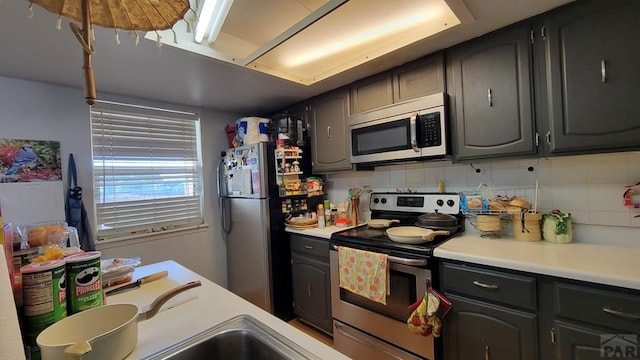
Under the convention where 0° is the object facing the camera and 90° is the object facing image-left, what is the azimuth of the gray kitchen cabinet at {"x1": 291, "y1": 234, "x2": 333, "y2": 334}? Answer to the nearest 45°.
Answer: approximately 45°

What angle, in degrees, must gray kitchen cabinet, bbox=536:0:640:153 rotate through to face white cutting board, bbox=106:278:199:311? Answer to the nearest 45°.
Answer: approximately 45° to its right

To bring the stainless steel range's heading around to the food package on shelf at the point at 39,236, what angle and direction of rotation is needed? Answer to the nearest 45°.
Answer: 0° — it already faces it

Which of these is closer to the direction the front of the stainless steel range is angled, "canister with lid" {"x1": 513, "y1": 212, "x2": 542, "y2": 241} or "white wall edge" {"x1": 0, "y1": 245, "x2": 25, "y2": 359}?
the white wall edge

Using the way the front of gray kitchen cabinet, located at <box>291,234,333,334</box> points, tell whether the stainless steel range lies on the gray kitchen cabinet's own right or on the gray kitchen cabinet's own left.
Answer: on the gray kitchen cabinet's own left

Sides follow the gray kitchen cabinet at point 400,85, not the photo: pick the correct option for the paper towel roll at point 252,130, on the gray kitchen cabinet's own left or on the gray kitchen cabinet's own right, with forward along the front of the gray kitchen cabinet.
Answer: on the gray kitchen cabinet's own right
